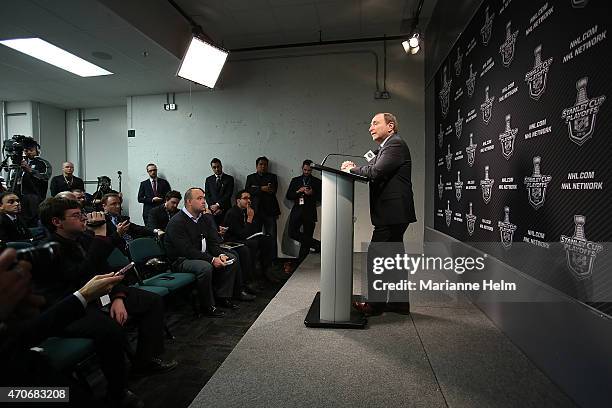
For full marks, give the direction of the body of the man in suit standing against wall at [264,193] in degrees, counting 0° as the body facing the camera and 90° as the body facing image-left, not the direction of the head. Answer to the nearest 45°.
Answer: approximately 0°

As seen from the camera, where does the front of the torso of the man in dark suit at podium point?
to the viewer's left

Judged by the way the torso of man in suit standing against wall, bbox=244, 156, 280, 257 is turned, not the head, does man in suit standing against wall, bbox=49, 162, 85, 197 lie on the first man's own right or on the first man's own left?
on the first man's own right

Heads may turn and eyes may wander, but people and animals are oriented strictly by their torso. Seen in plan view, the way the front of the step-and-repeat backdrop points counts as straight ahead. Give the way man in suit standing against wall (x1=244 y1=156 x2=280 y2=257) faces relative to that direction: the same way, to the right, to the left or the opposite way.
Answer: to the left

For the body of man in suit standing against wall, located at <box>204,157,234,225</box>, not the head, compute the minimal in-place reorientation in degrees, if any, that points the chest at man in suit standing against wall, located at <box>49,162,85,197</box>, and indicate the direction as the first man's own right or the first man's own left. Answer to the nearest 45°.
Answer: approximately 90° to the first man's own right

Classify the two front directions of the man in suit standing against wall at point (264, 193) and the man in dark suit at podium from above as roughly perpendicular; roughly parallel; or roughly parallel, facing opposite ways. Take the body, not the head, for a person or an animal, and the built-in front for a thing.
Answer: roughly perpendicular

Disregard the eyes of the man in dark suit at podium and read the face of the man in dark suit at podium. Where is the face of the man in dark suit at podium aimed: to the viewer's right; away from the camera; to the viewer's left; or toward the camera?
to the viewer's left

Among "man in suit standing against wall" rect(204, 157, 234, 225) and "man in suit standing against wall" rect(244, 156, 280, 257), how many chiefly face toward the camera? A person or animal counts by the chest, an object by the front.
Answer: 2

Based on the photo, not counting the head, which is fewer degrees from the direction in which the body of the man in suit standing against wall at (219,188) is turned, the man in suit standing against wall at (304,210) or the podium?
the podium

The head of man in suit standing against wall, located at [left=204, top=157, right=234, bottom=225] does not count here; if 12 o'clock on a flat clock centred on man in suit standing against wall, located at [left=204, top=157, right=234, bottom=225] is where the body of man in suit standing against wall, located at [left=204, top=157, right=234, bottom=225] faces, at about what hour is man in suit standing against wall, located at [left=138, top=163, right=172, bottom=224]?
man in suit standing against wall, located at [left=138, top=163, right=172, bottom=224] is roughly at 4 o'clock from man in suit standing against wall, located at [left=204, top=157, right=234, bottom=225].
